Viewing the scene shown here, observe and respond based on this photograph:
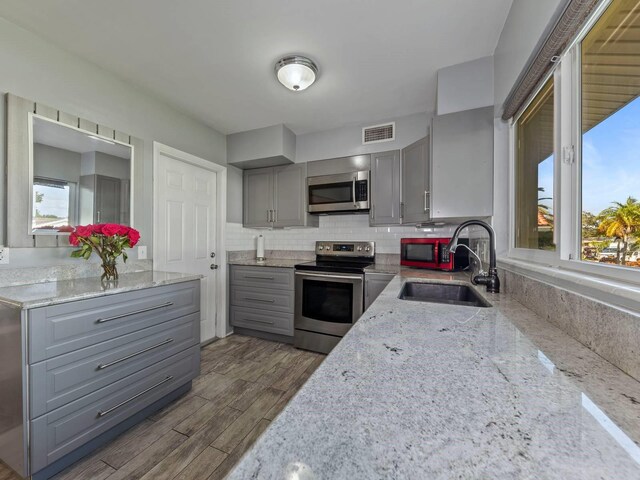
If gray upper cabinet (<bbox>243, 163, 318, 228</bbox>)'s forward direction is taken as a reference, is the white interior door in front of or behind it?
in front

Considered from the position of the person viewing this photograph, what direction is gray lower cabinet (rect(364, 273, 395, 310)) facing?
facing the viewer

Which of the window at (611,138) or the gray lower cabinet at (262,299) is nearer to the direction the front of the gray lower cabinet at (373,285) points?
the window

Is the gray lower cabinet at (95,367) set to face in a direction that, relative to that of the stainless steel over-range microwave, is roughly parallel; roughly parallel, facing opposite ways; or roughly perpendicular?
roughly perpendicular

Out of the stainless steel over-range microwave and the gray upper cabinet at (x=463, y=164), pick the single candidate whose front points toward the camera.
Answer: the stainless steel over-range microwave

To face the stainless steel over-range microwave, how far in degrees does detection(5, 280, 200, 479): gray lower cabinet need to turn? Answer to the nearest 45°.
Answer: approximately 45° to its left

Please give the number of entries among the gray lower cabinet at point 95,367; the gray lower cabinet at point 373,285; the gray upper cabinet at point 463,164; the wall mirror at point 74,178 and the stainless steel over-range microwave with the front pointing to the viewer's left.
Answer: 1

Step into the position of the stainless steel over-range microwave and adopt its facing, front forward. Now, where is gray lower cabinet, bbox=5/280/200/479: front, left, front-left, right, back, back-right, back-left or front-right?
front-right

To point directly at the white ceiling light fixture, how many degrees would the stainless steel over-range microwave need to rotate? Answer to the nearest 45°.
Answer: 0° — it already faces it

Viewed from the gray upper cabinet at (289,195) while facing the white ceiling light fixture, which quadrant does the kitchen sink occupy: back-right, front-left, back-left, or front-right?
front-left

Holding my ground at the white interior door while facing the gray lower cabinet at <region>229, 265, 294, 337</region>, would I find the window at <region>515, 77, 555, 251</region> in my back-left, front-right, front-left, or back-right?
front-right

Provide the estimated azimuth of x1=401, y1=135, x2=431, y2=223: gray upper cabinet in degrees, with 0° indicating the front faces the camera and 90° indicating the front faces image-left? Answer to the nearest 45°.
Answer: approximately 45°

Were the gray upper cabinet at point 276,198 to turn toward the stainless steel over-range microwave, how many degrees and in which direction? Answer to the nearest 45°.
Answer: approximately 90° to its left

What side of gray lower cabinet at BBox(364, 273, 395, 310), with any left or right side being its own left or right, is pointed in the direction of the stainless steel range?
right

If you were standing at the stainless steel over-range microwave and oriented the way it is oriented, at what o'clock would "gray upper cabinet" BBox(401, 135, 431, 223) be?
The gray upper cabinet is roughly at 10 o'clock from the stainless steel over-range microwave.

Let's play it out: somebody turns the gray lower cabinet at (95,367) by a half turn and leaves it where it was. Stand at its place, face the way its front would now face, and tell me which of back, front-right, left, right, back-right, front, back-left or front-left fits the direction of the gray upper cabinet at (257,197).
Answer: right

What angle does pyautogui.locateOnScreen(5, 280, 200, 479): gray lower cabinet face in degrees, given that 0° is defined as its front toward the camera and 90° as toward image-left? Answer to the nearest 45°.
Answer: approximately 315°

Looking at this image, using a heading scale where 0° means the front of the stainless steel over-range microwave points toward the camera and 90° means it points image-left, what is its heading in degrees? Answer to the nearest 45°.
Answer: approximately 0°
